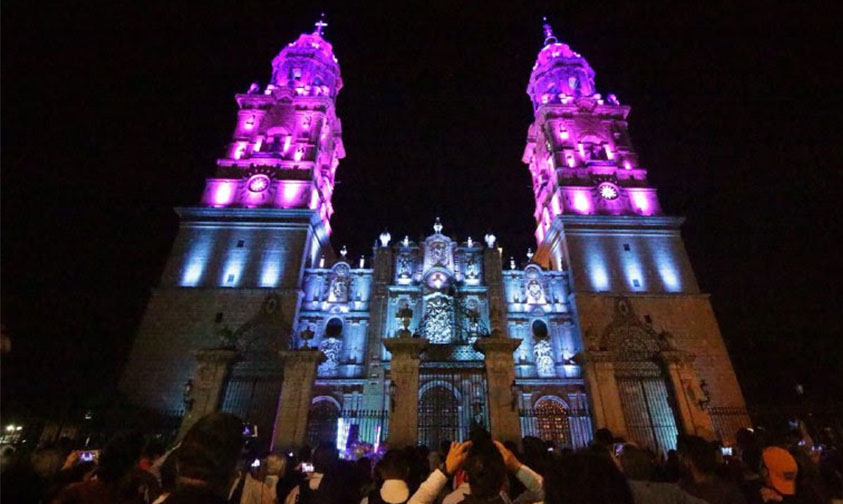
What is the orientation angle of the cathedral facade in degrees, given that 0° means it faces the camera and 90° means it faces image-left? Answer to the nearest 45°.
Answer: approximately 0°
